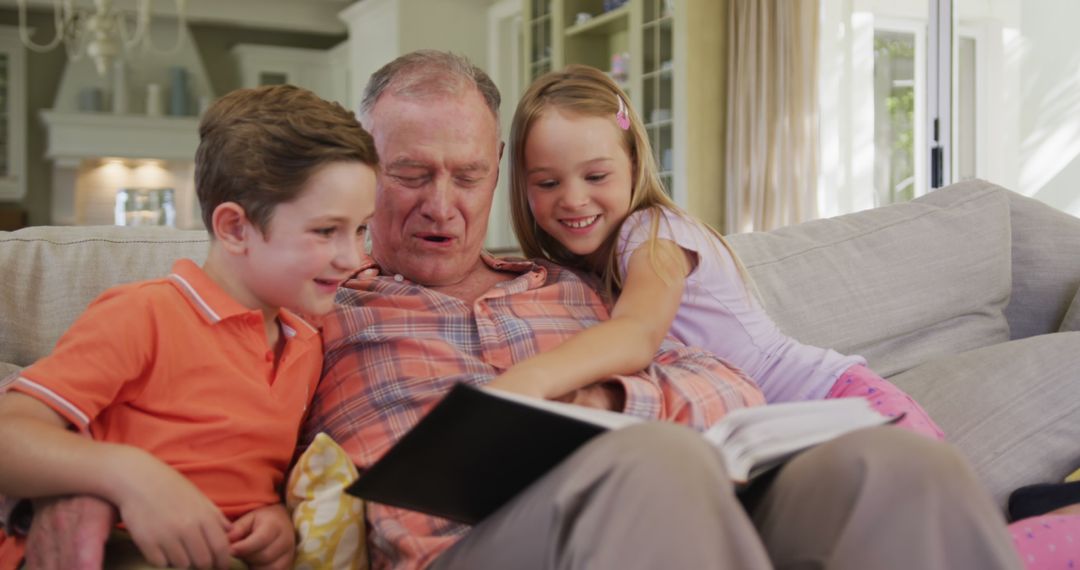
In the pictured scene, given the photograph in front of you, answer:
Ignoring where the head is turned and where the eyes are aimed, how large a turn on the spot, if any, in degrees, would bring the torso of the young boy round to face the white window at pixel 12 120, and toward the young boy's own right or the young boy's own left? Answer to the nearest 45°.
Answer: approximately 135° to the young boy's own left

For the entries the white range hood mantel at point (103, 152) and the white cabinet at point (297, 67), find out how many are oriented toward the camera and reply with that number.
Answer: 2

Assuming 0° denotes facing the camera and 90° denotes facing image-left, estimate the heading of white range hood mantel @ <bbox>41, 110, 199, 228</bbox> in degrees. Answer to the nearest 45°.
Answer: approximately 0°

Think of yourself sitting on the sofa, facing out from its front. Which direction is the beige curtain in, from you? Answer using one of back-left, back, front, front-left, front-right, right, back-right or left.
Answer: back

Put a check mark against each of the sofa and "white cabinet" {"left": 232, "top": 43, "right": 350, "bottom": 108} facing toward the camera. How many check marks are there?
2

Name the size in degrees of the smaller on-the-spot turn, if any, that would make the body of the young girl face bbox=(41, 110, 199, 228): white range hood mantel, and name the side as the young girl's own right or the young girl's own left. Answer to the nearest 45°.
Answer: approximately 90° to the young girl's own right

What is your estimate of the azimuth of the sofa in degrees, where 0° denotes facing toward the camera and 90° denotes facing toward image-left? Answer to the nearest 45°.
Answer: approximately 0°

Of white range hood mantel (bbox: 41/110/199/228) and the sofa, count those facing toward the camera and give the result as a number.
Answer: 2

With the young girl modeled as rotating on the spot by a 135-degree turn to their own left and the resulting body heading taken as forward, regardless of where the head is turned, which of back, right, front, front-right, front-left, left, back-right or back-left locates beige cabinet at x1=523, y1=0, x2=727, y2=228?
left

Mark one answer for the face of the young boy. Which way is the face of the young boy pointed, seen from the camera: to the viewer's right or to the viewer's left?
to the viewer's right

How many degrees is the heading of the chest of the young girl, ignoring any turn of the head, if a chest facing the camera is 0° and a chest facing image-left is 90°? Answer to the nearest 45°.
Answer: approximately 45°

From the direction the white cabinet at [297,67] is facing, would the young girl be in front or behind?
in front
